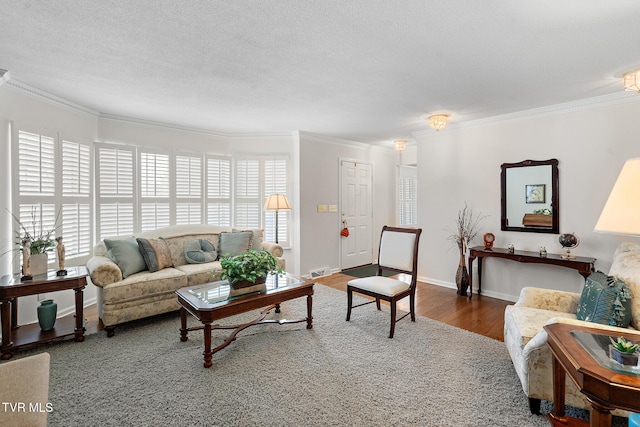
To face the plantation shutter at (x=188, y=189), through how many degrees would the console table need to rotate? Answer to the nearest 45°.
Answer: approximately 45° to its right

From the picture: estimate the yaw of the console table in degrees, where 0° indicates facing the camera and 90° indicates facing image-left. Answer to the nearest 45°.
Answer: approximately 45°

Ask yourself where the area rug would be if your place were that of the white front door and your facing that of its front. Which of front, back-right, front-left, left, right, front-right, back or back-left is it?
front-right

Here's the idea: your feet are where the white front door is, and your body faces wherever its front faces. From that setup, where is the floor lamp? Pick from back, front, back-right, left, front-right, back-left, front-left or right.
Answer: right

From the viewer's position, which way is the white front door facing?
facing the viewer and to the right of the viewer

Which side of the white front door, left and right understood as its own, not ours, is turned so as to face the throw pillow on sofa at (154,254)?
right

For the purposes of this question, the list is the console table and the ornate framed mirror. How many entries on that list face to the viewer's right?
0

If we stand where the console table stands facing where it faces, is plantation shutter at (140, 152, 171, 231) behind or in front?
in front

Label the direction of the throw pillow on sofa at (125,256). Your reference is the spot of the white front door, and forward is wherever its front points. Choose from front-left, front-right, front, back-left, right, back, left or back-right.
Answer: right

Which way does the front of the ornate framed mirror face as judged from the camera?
facing the viewer and to the left of the viewer

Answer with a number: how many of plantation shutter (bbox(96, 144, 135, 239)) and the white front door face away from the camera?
0
